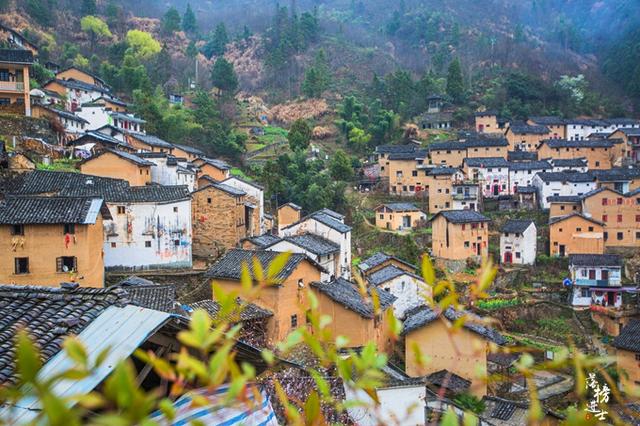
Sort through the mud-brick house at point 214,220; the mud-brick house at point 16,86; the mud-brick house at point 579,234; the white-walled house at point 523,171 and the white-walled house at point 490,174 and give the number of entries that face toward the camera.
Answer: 4

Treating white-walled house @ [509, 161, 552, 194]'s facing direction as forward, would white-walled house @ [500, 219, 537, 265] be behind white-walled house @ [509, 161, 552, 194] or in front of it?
in front

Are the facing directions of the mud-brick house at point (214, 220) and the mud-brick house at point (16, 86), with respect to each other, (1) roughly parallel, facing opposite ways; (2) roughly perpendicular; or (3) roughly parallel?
roughly perpendicular

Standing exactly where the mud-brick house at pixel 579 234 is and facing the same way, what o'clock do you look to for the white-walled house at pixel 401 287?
The white-walled house is roughly at 1 o'clock from the mud-brick house.

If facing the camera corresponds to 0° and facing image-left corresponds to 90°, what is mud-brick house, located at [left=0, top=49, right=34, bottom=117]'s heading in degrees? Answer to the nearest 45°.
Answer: approximately 0°

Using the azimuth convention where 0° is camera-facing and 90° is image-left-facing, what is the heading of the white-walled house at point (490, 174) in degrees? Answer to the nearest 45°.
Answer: approximately 0°
